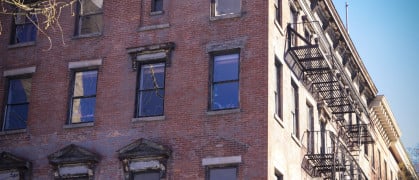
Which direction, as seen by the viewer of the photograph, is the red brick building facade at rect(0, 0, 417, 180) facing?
facing the viewer and to the right of the viewer
